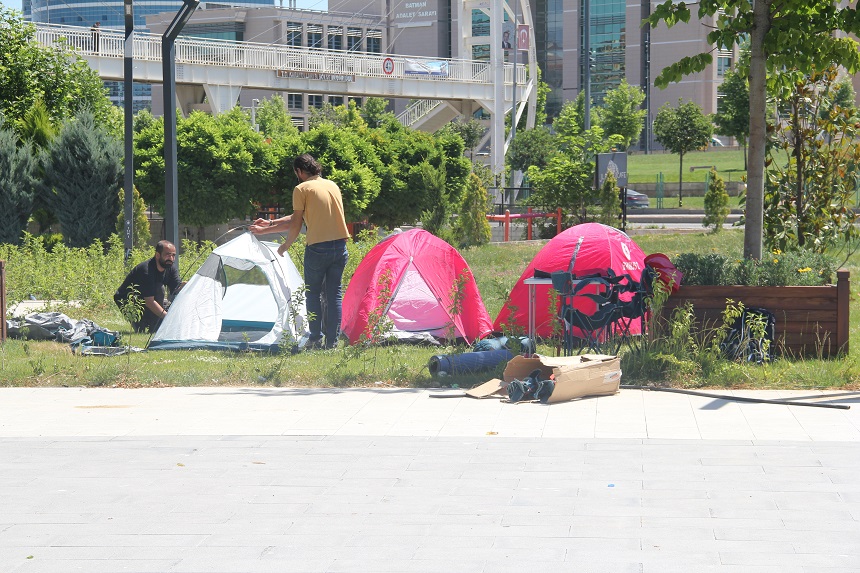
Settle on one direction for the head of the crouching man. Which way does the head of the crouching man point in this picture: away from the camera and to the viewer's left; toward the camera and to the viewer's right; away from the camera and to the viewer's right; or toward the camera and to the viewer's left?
toward the camera and to the viewer's right

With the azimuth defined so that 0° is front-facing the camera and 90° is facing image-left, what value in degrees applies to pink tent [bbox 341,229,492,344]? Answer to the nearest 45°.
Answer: approximately 0°

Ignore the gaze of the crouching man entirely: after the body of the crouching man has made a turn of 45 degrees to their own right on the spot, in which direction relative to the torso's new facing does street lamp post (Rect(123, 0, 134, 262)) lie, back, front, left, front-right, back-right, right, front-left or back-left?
back

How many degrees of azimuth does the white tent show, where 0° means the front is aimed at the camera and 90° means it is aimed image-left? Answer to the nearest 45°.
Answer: approximately 0°

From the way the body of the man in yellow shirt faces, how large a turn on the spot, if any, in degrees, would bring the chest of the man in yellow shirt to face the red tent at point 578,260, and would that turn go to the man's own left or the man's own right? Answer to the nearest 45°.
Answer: approximately 135° to the man's own right

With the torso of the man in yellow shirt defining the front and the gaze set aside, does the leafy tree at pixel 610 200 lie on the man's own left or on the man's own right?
on the man's own right

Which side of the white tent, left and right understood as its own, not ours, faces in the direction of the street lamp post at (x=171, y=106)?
back

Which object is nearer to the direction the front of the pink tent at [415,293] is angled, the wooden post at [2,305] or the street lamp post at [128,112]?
the wooden post

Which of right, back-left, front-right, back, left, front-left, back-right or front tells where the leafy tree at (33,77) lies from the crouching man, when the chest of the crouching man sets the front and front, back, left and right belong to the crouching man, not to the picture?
back-left
